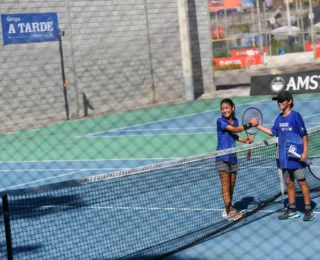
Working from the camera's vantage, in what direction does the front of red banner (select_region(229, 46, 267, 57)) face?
facing the viewer

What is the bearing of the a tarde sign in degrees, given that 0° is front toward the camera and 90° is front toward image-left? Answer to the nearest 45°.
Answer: approximately 0°

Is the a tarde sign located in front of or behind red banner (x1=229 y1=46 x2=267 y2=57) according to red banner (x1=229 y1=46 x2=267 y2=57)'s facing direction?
in front

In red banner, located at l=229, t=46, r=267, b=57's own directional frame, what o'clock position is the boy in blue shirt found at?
The boy in blue shirt is roughly at 12 o'clock from the red banner.

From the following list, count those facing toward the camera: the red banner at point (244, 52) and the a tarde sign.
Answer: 2

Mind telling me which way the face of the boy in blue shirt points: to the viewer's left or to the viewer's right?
to the viewer's left

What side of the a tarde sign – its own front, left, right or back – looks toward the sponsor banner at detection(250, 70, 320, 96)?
left

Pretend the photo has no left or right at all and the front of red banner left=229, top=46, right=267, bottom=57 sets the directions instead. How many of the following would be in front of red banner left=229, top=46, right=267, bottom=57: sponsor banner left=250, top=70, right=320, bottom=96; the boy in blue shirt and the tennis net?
3

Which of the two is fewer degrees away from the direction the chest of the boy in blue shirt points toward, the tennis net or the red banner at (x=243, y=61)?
the tennis net

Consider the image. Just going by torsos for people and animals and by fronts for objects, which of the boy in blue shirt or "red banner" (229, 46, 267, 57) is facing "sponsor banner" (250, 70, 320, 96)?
the red banner

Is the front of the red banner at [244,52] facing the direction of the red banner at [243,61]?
yes
